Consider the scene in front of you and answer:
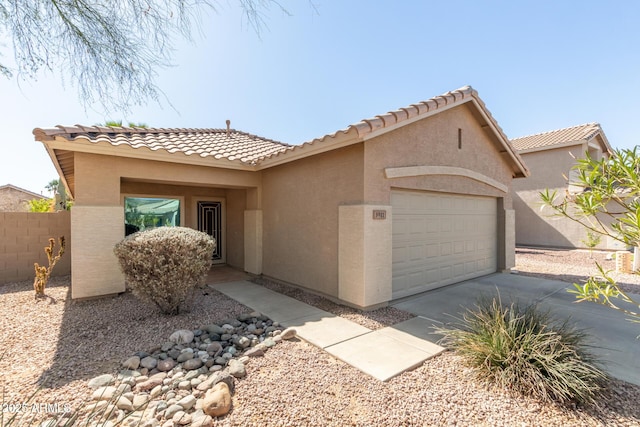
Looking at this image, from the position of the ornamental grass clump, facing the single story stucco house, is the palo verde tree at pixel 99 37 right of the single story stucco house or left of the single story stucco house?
left

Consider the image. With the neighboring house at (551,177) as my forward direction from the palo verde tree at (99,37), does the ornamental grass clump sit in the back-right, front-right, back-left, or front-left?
front-right

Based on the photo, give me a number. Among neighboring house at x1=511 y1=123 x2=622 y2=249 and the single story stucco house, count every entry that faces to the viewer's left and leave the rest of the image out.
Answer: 0

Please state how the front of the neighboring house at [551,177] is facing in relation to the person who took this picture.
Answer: facing the viewer and to the right of the viewer

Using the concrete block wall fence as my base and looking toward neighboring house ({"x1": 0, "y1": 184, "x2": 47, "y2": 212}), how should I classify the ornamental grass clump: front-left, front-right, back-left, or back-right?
back-right

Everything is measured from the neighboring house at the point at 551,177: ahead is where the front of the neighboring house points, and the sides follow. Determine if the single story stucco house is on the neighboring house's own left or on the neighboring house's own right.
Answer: on the neighboring house's own right

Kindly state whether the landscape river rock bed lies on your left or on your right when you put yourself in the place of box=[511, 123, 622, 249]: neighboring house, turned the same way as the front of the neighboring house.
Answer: on your right

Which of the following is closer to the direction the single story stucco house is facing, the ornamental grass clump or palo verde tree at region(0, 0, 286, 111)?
the ornamental grass clump
